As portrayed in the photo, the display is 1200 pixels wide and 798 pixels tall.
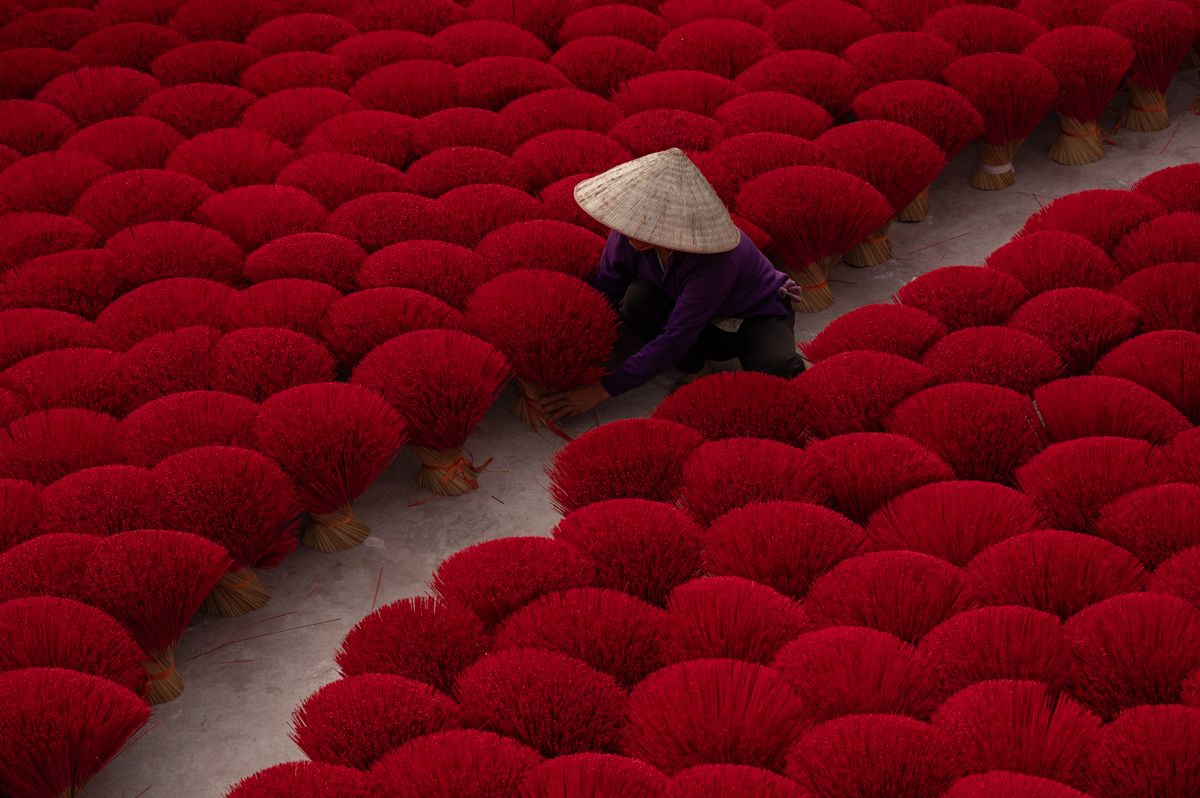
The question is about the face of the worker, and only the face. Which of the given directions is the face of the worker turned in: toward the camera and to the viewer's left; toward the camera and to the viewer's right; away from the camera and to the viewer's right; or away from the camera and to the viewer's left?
toward the camera and to the viewer's left

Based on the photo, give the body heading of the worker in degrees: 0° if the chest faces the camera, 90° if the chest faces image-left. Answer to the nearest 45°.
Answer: approximately 45°

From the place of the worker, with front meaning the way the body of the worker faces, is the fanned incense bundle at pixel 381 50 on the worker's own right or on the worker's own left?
on the worker's own right

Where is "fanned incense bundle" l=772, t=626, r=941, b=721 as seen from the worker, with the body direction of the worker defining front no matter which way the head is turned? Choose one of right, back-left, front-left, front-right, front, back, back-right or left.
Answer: front-left

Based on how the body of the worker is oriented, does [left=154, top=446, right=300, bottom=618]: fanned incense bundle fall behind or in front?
in front

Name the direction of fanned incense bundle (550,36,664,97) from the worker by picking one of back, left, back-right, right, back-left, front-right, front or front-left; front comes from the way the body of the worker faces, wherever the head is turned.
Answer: back-right

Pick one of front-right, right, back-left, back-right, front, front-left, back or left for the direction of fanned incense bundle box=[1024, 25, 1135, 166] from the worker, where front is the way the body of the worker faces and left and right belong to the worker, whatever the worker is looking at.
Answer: back

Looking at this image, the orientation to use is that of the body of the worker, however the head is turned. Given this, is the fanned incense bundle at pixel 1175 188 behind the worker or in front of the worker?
behind

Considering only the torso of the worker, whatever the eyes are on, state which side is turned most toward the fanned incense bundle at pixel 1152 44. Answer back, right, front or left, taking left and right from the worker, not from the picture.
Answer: back

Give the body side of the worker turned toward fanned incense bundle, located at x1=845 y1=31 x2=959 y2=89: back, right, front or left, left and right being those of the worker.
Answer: back

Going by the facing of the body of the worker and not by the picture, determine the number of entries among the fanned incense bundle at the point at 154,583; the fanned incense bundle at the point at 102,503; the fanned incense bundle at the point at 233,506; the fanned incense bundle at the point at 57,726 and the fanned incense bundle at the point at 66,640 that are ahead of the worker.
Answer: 5
